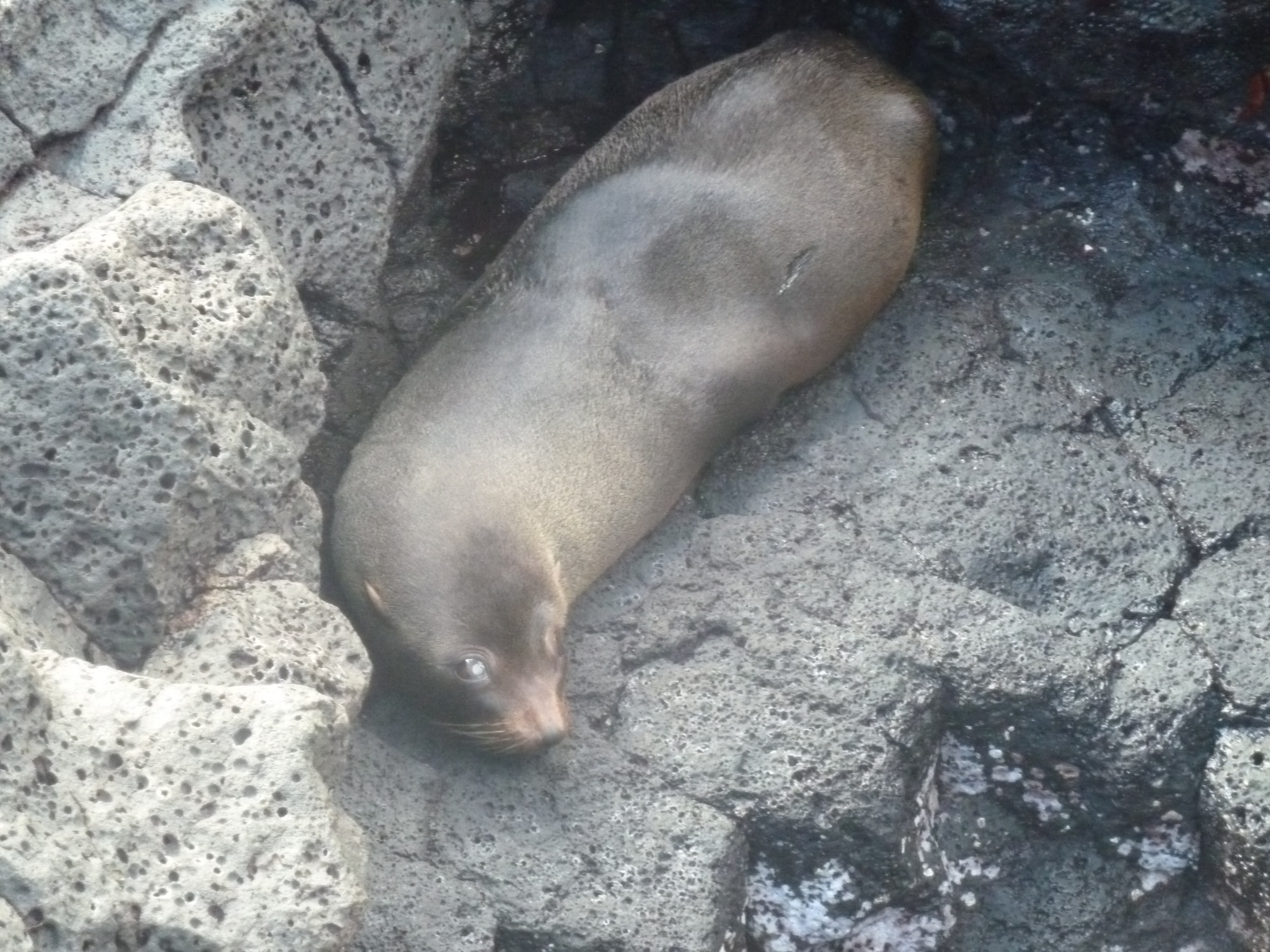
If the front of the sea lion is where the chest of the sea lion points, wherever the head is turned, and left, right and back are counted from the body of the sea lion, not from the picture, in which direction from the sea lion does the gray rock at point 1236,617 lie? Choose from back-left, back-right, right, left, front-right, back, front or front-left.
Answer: left

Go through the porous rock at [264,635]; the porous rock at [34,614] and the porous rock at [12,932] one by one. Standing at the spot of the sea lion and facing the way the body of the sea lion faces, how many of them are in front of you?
3

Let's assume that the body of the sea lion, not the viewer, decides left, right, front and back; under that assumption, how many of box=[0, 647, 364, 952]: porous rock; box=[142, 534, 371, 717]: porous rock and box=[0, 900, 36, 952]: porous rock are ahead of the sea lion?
3

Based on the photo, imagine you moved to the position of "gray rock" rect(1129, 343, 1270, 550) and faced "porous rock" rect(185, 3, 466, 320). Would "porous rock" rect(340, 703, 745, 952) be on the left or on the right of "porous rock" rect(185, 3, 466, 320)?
left

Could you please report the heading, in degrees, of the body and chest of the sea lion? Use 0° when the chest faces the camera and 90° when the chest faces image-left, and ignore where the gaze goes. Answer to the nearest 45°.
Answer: approximately 45°

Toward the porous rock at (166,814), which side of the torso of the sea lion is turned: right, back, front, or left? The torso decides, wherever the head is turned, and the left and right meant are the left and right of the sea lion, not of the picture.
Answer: front

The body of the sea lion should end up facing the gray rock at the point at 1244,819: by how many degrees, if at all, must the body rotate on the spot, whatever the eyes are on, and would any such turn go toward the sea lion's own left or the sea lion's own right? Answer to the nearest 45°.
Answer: approximately 90° to the sea lion's own left

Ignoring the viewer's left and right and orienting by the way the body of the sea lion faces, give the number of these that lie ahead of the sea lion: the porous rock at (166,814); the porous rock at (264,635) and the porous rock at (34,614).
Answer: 3

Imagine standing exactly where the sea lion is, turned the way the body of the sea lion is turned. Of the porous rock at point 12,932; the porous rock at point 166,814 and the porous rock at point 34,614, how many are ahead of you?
3

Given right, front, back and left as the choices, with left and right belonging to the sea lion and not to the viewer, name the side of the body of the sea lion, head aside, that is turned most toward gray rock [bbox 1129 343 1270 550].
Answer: left

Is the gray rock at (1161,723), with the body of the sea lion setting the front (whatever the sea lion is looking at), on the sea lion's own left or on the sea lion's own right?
on the sea lion's own left

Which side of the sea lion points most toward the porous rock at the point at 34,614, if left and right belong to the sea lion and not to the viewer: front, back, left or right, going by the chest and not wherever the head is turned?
front
